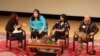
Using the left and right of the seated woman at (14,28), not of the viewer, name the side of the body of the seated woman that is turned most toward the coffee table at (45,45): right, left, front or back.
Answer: front

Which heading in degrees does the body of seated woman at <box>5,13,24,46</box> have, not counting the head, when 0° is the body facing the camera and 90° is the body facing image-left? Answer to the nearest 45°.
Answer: approximately 315°

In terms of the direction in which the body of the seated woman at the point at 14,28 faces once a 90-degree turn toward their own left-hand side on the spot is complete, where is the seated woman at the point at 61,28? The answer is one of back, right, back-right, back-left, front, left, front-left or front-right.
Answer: front-right

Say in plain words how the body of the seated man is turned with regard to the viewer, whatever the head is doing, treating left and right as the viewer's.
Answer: facing the viewer and to the left of the viewer

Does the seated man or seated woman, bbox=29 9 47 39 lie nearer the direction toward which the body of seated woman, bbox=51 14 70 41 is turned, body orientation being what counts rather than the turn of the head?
the seated woman

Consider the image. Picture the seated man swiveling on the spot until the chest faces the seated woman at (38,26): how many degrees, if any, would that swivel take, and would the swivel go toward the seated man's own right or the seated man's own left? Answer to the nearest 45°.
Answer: approximately 45° to the seated man's own right

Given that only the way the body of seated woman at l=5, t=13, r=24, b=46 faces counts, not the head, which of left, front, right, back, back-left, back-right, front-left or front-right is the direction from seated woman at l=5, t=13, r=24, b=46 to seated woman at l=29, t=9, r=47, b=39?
front-left

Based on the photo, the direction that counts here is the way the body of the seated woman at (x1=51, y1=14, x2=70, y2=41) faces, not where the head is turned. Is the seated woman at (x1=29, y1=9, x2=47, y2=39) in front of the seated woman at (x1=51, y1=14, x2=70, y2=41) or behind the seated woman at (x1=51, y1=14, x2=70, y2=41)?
in front

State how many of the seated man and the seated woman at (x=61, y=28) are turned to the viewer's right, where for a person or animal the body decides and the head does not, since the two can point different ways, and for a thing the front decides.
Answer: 0

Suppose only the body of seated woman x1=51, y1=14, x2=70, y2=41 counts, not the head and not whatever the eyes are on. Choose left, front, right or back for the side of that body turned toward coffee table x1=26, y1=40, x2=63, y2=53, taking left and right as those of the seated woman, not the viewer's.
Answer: front
